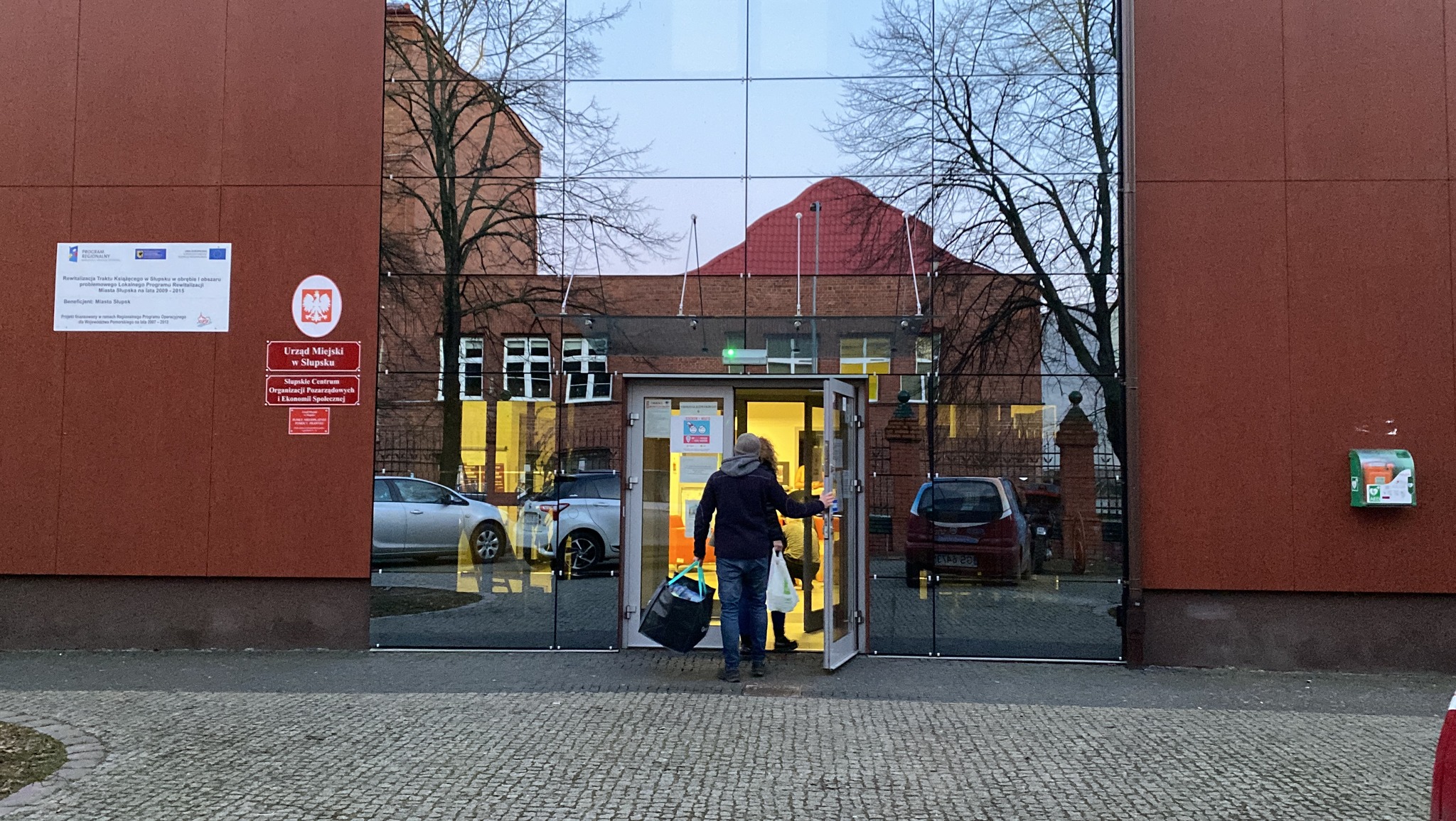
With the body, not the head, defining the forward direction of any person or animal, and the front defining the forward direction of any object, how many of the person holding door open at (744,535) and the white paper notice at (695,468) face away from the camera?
1

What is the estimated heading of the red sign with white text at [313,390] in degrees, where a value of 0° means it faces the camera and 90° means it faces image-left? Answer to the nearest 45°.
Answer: approximately 0°

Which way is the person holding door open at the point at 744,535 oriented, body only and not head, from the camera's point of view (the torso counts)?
away from the camera

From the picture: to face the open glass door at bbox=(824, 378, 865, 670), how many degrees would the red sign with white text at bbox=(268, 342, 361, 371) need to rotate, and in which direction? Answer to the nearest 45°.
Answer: approximately 45° to its left

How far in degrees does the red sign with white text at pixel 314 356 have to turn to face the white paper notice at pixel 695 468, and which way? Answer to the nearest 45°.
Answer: approximately 90° to its left

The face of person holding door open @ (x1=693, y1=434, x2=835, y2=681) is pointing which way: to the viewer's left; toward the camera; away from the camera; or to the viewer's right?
away from the camera

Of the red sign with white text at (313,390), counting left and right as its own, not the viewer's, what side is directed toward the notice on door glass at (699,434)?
left
